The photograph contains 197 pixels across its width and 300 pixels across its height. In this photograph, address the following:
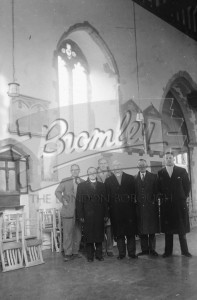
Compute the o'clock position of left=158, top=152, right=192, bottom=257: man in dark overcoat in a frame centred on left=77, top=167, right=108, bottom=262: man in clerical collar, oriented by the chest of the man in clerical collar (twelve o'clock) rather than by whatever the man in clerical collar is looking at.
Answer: The man in dark overcoat is roughly at 9 o'clock from the man in clerical collar.

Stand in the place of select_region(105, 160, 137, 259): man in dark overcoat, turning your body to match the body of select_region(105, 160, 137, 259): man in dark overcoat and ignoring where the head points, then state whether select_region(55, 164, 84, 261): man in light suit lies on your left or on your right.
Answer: on your right

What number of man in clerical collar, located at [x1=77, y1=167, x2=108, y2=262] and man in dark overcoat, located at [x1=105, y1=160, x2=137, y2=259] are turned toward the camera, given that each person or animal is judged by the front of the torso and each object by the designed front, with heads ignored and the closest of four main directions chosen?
2

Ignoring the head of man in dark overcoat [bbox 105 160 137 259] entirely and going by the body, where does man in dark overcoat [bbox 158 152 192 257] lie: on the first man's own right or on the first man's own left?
on the first man's own left

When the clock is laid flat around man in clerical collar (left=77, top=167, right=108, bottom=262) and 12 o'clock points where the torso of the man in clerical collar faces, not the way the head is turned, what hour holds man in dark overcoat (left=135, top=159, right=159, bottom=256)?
The man in dark overcoat is roughly at 9 o'clock from the man in clerical collar.

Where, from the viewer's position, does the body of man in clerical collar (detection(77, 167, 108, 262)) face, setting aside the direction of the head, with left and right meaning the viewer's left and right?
facing the viewer

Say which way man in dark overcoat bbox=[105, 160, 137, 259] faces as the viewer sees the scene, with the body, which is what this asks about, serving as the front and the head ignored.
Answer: toward the camera
